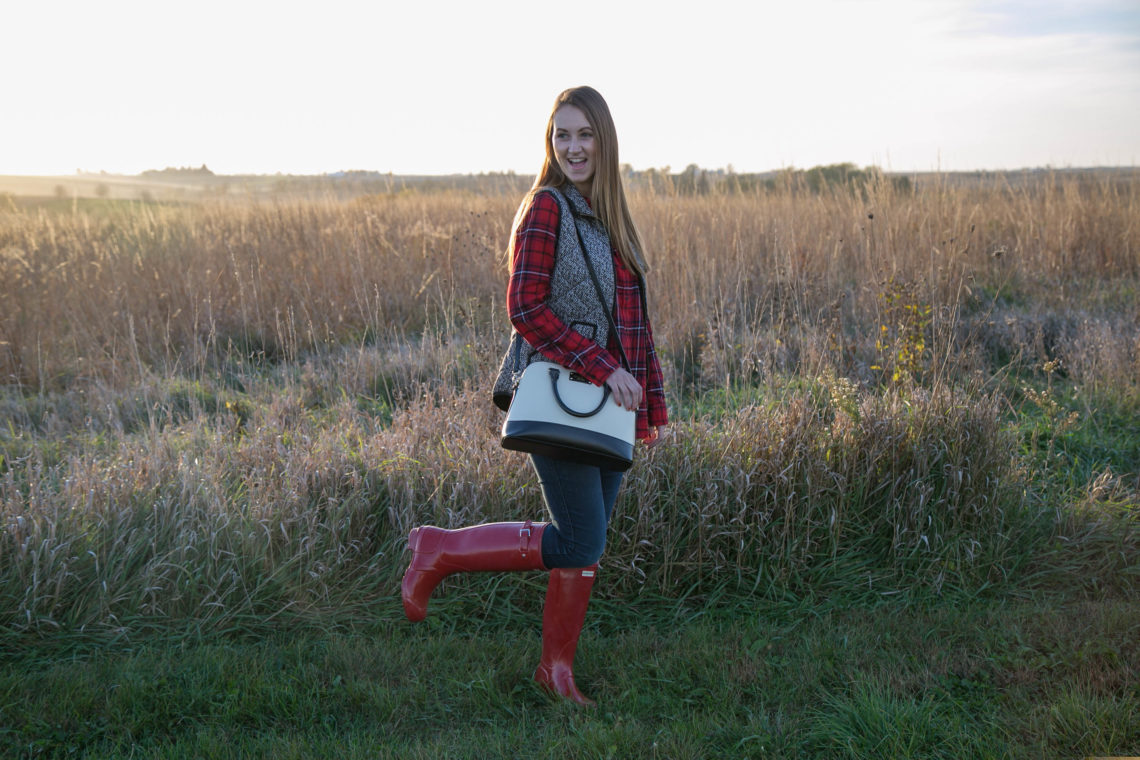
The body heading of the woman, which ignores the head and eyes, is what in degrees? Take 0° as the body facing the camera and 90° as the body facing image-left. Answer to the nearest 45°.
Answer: approximately 315°
